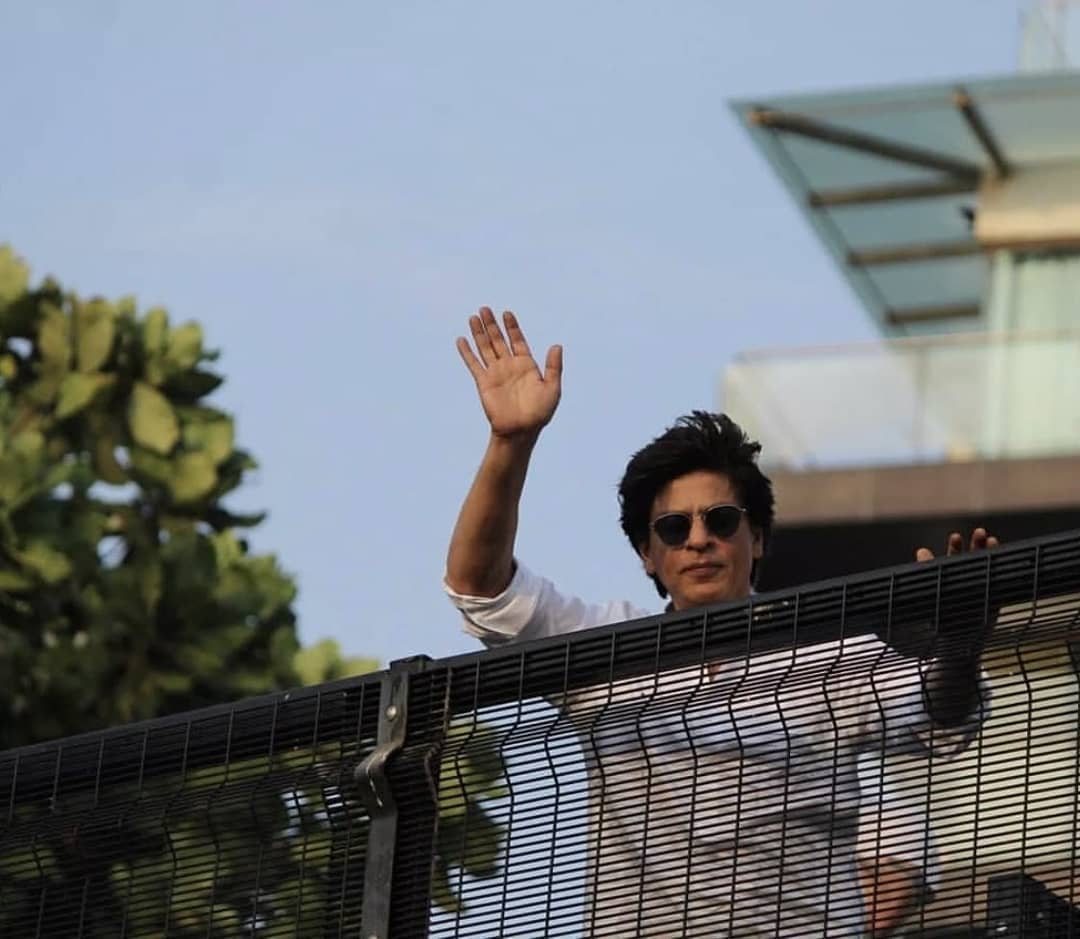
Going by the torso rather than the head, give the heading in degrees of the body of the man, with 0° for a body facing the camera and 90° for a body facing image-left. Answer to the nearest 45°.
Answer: approximately 0°

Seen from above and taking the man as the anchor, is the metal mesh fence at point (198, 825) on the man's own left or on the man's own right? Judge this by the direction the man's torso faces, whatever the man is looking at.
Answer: on the man's own right

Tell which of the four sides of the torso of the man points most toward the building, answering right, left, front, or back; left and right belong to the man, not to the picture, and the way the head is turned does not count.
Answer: back
